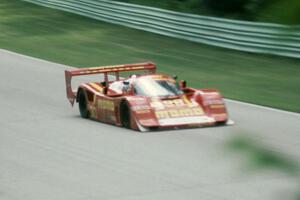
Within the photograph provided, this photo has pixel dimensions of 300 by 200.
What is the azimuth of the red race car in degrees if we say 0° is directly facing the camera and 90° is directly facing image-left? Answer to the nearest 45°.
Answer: approximately 315°
